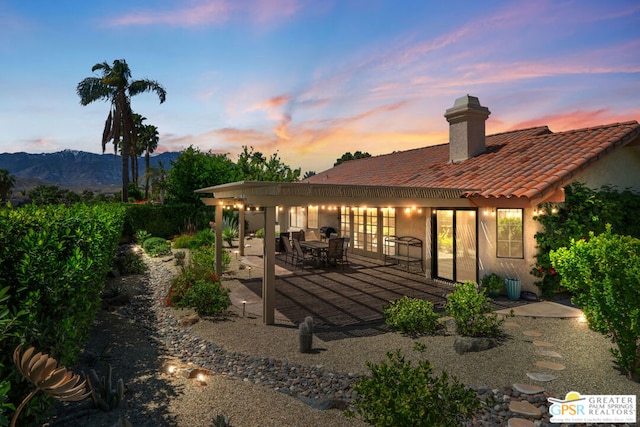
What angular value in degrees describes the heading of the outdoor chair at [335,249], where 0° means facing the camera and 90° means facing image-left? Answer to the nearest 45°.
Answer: approximately 135°

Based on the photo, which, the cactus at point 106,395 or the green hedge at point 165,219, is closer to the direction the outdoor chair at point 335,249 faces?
the green hedge

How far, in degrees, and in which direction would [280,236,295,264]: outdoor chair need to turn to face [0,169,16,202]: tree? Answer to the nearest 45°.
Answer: approximately 135° to its left

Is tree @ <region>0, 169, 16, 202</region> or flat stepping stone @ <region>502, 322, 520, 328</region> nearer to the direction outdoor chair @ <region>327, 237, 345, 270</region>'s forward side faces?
the tree

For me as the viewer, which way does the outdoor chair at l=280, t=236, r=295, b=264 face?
facing to the right of the viewer

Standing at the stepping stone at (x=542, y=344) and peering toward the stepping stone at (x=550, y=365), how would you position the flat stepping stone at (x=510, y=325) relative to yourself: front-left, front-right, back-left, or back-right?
back-right

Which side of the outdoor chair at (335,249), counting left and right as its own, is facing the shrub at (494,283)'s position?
back

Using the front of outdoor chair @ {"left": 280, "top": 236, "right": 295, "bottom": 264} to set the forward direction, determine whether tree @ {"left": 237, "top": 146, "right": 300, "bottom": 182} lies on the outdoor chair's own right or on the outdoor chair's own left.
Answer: on the outdoor chair's own left

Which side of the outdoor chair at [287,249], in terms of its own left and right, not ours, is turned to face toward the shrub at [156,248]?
back

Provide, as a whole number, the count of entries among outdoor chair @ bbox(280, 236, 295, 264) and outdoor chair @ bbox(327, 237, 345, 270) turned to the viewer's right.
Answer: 1

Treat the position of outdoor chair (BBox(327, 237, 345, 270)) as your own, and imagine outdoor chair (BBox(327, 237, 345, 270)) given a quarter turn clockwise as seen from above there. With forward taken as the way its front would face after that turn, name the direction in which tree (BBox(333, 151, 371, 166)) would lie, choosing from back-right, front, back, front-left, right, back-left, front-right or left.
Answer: front-left

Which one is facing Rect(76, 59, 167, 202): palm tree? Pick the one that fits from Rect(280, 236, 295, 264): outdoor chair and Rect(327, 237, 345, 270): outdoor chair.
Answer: Rect(327, 237, 345, 270): outdoor chair
